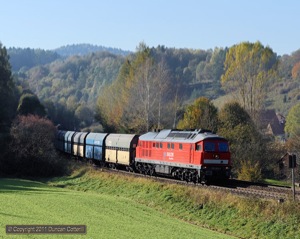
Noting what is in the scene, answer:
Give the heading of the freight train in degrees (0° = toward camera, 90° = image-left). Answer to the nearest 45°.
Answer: approximately 315°
